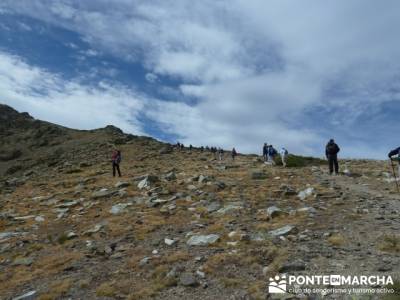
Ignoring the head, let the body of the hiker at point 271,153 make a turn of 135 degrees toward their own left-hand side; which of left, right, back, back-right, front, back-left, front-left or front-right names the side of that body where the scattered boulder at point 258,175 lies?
front

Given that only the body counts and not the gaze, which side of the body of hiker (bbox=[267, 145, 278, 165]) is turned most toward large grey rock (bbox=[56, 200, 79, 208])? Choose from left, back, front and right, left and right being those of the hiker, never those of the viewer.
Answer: left

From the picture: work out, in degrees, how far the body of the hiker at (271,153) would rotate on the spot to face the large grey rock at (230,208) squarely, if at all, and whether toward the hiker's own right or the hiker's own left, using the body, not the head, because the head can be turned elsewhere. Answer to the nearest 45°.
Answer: approximately 135° to the hiker's own left

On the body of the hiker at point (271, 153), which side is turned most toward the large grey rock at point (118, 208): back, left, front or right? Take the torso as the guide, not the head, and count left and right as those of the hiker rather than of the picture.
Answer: left

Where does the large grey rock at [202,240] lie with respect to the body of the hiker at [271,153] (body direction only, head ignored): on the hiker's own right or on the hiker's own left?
on the hiker's own left

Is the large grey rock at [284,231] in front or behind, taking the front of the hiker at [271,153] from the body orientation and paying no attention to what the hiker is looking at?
behind

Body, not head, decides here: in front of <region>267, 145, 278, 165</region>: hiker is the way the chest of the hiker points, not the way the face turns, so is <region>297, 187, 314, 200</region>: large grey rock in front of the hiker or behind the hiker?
behind

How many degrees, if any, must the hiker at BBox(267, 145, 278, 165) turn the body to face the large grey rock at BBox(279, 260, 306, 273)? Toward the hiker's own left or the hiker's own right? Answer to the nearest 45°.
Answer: approximately 135° to the hiker's own left

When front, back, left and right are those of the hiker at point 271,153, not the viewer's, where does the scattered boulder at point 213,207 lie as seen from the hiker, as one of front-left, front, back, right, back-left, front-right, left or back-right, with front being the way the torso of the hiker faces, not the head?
back-left

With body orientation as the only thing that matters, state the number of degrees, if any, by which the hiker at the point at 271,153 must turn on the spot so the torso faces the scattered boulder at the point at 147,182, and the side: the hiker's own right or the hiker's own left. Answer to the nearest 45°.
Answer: approximately 90° to the hiker's own left

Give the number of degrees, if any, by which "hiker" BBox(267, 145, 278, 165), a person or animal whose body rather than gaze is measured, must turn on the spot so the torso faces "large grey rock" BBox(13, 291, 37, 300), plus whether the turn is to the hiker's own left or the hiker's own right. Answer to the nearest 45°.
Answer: approximately 135° to the hiker's own left

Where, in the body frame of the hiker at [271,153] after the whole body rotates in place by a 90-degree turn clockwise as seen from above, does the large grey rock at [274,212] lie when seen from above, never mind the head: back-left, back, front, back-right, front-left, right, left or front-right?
back-right

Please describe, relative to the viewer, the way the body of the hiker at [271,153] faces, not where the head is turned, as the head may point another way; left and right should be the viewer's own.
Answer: facing away from the viewer and to the left of the viewer

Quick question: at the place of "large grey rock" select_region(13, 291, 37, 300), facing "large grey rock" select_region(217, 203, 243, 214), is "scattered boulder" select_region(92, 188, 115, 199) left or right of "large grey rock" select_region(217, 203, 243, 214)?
left

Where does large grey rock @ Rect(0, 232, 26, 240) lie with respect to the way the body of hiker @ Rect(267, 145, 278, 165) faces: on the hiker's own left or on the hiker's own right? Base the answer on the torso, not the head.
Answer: on the hiker's own left
